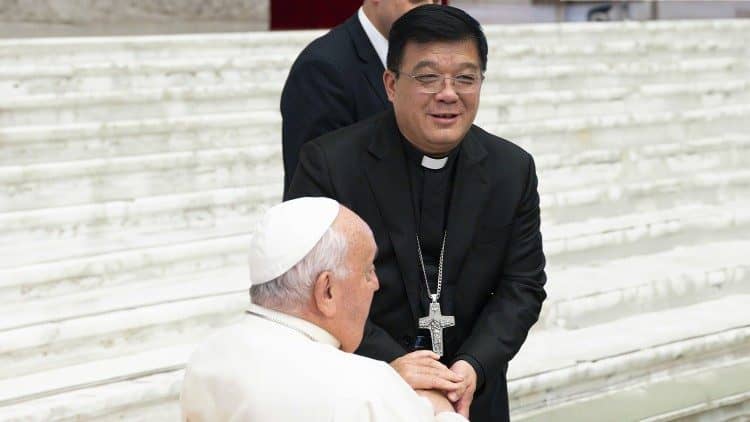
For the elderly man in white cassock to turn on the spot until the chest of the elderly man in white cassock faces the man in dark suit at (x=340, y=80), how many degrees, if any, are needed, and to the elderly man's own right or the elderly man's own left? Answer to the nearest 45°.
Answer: approximately 45° to the elderly man's own left

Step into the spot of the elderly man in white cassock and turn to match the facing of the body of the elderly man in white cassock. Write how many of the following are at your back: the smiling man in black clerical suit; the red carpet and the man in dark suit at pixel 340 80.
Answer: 0

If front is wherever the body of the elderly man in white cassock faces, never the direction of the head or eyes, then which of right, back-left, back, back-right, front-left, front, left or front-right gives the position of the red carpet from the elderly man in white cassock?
front-left

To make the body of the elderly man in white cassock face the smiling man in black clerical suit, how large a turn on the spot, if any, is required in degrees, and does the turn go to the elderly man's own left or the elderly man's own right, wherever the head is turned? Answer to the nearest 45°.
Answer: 0° — they already face them

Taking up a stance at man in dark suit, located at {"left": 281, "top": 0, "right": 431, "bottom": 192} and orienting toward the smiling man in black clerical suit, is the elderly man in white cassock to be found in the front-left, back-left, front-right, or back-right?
front-right

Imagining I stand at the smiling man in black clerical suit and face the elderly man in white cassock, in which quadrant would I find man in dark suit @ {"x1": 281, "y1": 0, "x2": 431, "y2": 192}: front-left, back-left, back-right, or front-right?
back-right

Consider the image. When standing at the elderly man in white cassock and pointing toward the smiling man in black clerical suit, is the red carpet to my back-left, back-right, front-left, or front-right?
front-left

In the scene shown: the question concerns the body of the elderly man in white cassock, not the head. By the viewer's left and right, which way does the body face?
facing away from the viewer and to the right of the viewer
